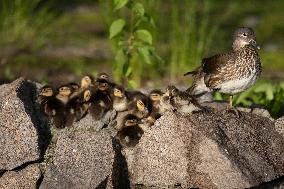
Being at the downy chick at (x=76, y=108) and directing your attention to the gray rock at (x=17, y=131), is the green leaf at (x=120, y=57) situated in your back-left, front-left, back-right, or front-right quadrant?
back-right

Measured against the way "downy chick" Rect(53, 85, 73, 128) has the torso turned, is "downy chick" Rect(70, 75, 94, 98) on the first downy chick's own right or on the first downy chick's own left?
on the first downy chick's own left

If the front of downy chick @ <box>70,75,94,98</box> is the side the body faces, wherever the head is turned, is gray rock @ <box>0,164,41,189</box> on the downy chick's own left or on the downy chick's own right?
on the downy chick's own right
